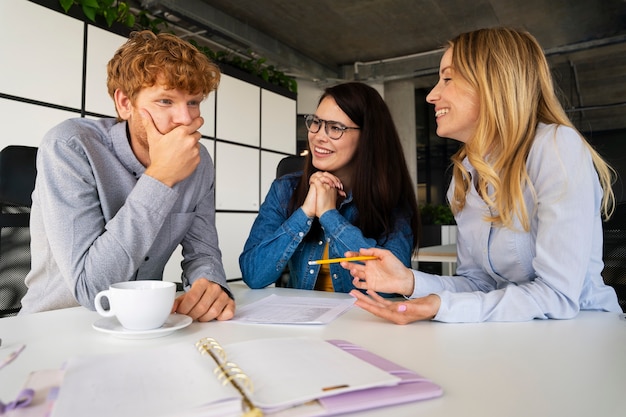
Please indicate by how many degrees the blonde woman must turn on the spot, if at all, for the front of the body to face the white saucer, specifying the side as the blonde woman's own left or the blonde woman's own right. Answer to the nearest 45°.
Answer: approximately 45° to the blonde woman's own left

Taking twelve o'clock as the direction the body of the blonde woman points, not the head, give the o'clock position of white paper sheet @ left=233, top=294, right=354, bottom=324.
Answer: The white paper sheet is roughly at 11 o'clock from the blonde woman.

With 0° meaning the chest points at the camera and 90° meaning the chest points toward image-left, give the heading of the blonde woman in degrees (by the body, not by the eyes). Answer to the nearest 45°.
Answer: approximately 90°

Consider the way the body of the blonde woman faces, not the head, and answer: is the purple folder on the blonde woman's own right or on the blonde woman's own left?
on the blonde woman's own left

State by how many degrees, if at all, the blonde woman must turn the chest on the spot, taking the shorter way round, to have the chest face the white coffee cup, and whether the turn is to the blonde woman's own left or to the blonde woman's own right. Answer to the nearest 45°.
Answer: approximately 45° to the blonde woman's own left

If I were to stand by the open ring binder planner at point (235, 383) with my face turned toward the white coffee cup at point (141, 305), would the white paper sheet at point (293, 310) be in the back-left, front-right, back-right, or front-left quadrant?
front-right

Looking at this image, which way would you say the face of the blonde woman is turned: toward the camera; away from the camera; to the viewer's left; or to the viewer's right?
to the viewer's left
